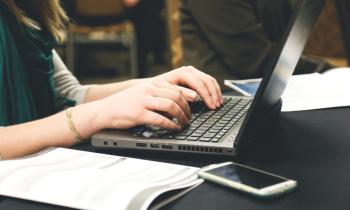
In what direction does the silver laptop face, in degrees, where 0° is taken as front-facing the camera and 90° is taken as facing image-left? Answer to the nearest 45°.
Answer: approximately 90°

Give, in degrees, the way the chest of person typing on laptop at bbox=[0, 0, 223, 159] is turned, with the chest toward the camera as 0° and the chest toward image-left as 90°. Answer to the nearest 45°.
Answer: approximately 270°

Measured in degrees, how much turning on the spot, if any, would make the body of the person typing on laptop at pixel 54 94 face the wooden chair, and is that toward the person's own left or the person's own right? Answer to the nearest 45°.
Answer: approximately 90° to the person's own left

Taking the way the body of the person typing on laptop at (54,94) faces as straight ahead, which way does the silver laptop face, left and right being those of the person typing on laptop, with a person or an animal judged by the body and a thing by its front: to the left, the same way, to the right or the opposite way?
the opposite way

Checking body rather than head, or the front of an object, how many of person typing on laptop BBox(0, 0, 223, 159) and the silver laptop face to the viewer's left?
1

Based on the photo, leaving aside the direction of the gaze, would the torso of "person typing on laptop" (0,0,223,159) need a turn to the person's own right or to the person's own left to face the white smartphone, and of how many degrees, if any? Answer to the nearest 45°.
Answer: approximately 45° to the person's own right

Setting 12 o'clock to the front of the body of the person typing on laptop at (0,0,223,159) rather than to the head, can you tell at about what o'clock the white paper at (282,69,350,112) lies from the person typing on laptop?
The white paper is roughly at 12 o'clock from the person typing on laptop.
